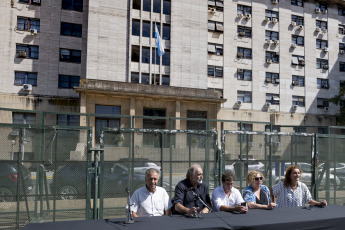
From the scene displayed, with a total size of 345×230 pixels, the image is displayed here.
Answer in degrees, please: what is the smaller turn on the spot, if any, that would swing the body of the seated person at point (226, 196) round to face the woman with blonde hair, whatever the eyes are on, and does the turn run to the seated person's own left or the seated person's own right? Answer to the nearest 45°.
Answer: approximately 90° to the seated person's own left

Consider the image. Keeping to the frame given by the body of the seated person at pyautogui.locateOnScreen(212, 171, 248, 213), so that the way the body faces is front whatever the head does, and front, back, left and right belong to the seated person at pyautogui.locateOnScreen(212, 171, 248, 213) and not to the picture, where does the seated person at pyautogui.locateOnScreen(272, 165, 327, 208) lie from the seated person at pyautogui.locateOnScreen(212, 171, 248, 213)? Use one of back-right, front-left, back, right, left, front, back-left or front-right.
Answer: left

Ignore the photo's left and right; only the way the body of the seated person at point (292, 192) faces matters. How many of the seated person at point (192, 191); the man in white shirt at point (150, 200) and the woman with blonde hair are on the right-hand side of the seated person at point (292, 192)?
3

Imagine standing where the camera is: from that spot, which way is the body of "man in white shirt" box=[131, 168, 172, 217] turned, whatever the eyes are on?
toward the camera

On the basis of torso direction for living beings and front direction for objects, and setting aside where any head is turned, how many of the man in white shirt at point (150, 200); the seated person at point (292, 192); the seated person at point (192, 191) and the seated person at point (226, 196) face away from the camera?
0

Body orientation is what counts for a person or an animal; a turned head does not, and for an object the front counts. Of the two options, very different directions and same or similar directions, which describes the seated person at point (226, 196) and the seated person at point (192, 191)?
same or similar directions

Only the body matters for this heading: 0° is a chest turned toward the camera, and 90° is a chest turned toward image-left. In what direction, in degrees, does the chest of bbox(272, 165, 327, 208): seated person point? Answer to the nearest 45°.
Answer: approximately 315°

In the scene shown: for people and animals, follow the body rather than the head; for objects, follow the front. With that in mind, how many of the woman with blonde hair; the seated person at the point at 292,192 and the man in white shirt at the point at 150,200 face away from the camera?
0

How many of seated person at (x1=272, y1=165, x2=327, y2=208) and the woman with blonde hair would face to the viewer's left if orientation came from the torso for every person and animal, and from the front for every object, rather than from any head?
0

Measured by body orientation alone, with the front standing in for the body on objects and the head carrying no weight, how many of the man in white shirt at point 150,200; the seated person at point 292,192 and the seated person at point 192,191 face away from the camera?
0

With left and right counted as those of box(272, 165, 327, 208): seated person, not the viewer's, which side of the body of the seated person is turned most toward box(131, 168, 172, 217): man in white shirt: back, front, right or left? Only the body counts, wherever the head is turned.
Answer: right

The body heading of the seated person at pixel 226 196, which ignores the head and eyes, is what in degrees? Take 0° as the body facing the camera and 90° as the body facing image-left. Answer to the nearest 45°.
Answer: approximately 315°

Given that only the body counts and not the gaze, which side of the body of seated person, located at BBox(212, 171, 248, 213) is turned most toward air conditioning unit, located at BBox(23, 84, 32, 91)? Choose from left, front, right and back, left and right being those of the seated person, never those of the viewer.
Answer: back

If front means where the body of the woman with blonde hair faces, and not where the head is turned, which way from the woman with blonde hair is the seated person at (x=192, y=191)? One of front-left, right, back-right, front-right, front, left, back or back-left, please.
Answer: right

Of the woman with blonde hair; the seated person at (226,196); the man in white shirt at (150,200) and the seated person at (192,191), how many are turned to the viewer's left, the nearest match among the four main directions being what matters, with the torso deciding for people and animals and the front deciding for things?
0
